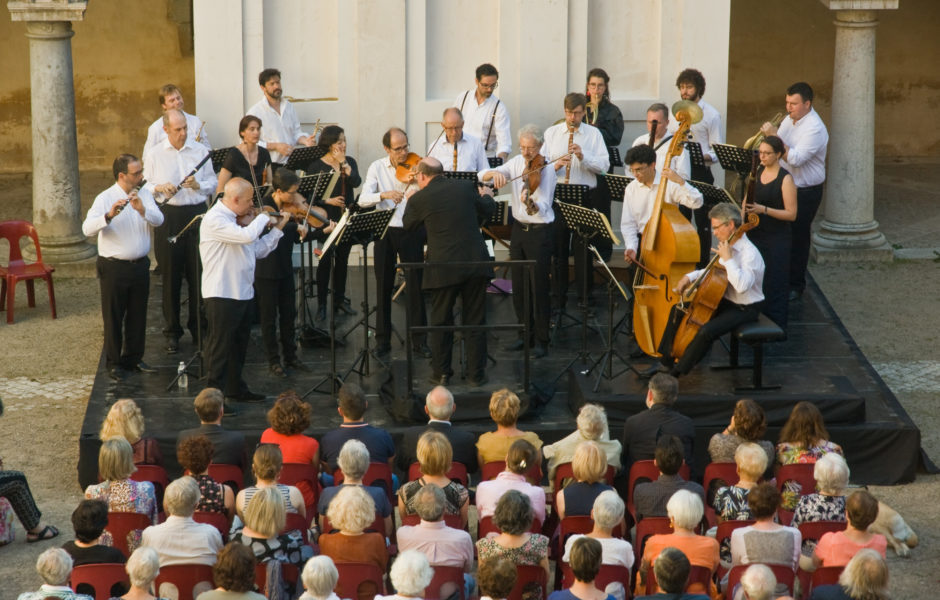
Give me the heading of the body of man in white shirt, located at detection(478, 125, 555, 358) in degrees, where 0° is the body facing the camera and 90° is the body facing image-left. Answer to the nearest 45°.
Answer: approximately 45°

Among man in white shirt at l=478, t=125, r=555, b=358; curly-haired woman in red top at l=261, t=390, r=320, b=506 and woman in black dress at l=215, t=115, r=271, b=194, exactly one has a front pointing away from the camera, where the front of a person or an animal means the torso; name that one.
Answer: the curly-haired woman in red top

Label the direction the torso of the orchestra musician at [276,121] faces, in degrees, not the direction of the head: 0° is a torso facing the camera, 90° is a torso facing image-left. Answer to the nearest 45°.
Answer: approximately 315°

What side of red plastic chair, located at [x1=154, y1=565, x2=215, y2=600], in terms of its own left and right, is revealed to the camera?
back

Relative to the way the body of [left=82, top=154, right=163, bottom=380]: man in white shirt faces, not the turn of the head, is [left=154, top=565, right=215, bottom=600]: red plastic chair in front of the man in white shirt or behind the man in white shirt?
in front

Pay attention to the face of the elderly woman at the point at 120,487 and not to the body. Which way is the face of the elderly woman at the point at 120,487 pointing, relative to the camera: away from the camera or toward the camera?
away from the camera

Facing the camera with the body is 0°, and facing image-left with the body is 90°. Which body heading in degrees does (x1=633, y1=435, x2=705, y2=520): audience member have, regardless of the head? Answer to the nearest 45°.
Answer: approximately 180°

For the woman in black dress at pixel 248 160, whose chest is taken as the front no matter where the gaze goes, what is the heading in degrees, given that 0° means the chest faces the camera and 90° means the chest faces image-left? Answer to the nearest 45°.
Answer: approximately 315°

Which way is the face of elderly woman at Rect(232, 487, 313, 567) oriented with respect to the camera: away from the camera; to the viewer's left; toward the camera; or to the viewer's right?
away from the camera

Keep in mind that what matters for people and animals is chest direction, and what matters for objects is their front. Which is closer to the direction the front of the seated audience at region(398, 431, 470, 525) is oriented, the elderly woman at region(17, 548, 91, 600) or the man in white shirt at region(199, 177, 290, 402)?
the man in white shirt

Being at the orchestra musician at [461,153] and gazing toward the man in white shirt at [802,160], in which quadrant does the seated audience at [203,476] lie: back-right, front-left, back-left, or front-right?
back-right

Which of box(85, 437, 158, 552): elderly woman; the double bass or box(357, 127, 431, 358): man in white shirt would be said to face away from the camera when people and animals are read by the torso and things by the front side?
the elderly woman

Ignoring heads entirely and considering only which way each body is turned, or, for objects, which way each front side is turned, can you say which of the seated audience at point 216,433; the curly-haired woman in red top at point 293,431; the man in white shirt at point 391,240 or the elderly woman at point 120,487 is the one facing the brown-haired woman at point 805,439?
the man in white shirt

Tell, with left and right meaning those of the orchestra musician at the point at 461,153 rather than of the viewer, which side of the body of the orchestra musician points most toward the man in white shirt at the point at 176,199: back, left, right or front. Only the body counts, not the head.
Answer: right

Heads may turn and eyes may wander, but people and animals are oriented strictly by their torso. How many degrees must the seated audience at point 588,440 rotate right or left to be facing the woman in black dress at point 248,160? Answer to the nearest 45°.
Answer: approximately 45° to their left

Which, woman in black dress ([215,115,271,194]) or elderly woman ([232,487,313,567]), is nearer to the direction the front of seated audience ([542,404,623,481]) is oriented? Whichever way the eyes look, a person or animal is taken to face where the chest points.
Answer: the woman in black dress

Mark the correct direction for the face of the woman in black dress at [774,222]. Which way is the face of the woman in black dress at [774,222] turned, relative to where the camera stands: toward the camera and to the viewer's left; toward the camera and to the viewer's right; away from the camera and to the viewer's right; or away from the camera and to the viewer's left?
toward the camera and to the viewer's left
